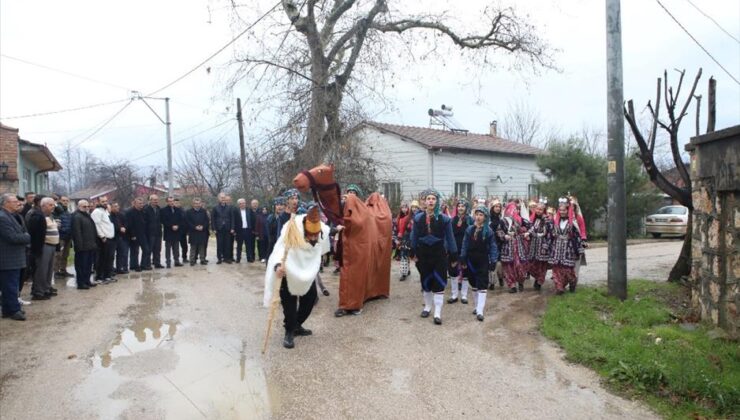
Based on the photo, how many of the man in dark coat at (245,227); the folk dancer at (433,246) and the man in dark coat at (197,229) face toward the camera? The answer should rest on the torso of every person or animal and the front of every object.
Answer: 3

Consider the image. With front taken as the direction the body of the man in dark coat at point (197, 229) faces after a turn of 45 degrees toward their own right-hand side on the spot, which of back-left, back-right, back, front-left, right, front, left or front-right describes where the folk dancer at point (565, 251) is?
left

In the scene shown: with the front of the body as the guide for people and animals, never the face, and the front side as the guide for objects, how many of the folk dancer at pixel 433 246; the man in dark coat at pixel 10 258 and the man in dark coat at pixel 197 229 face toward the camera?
2

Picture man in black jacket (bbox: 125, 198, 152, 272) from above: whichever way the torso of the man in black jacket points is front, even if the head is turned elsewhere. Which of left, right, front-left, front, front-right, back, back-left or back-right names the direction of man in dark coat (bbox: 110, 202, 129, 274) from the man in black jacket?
right

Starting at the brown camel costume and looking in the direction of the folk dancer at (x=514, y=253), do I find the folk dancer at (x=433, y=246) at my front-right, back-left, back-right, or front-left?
front-right

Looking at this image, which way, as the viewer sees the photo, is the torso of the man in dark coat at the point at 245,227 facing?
toward the camera

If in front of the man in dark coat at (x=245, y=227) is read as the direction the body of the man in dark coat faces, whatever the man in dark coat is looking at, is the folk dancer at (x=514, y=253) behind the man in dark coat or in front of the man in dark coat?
in front

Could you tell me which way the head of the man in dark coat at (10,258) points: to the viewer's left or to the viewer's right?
to the viewer's right

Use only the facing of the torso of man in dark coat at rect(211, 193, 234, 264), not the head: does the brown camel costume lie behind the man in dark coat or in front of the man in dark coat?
in front

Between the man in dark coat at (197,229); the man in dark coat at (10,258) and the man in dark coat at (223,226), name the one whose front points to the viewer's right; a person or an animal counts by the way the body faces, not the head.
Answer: the man in dark coat at (10,258)

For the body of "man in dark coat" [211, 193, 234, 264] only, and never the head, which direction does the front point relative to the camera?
toward the camera

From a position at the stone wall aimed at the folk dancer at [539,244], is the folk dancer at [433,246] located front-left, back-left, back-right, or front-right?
front-left
